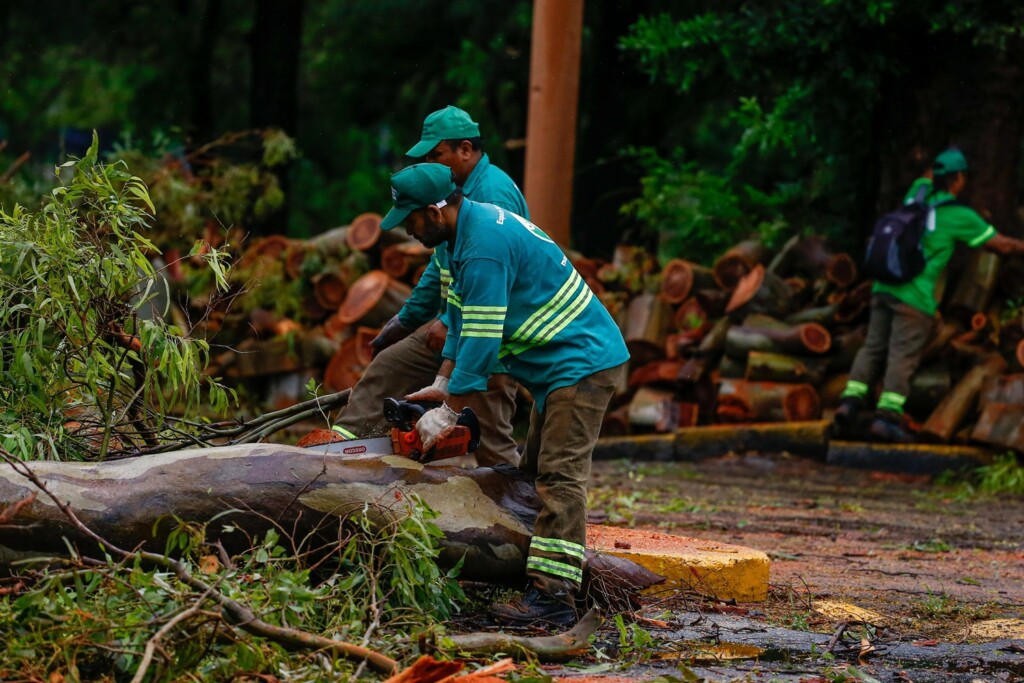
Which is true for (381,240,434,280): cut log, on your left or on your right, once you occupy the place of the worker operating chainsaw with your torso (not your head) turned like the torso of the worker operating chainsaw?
on your right

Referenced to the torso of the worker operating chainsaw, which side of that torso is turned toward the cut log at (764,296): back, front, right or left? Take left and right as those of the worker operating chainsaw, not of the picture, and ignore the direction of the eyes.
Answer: right

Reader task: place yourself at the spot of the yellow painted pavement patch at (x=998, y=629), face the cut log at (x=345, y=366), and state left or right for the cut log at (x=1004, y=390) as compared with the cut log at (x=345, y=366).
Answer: right

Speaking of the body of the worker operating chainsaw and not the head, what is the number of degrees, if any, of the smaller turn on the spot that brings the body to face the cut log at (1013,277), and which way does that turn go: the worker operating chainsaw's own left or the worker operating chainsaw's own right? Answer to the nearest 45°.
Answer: approximately 135° to the worker operating chainsaw's own right

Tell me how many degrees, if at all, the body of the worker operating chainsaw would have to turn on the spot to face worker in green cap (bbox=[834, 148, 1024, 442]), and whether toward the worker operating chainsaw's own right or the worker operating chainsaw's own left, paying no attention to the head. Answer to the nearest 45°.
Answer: approximately 135° to the worker operating chainsaw's own right

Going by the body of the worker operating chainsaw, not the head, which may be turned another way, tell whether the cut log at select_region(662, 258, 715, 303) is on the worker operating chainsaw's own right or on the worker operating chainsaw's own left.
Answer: on the worker operating chainsaw's own right

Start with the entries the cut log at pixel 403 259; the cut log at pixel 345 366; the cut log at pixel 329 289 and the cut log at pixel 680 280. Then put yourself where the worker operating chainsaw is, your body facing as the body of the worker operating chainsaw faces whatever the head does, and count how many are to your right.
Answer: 4

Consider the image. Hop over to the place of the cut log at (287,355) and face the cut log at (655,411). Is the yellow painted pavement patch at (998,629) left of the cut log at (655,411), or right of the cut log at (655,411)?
right

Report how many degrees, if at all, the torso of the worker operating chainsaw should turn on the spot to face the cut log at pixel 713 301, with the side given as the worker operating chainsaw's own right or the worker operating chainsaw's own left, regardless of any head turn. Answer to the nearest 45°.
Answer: approximately 90° to the worker operating chainsaw's own right

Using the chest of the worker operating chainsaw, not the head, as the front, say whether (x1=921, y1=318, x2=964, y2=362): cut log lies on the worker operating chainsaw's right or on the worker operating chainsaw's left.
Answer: on the worker operating chainsaw's right

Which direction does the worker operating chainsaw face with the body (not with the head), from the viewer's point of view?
to the viewer's left

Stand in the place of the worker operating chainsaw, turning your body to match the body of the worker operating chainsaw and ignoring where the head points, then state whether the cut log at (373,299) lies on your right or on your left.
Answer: on your right
